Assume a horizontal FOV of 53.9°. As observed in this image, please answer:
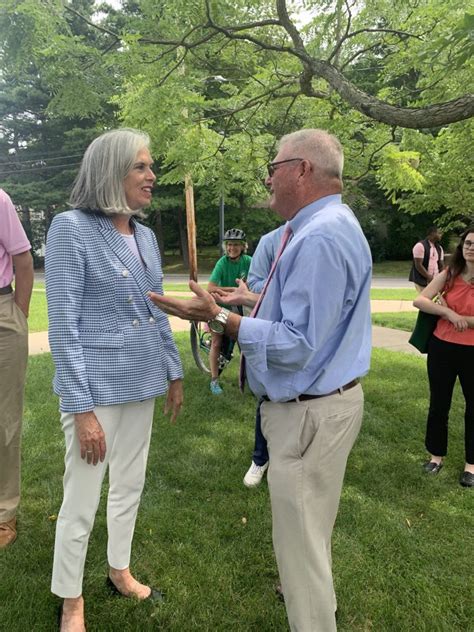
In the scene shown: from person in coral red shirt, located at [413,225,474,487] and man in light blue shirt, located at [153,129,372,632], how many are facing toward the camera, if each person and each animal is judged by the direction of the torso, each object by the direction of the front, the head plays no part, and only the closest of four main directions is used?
1

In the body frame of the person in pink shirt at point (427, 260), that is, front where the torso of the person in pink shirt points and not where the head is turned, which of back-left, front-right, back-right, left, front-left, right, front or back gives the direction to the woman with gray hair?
front-right

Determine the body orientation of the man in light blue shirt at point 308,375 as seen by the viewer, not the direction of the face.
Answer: to the viewer's left

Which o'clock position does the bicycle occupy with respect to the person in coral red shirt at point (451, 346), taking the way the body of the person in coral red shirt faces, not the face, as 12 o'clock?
The bicycle is roughly at 4 o'clock from the person in coral red shirt.

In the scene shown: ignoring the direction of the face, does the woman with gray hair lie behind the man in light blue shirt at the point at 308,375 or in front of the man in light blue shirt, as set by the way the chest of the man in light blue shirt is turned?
in front

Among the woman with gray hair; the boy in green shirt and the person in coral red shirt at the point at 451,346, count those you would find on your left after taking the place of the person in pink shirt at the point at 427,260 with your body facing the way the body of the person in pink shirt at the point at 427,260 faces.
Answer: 0

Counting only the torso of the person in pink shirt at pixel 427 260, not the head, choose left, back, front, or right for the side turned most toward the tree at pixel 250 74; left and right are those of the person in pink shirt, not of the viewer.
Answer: right

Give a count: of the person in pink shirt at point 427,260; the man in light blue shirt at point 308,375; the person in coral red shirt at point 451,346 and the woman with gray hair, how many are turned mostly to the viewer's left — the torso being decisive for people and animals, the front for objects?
1

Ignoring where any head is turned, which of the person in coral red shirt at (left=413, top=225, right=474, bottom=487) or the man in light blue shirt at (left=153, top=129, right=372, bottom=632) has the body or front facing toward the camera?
the person in coral red shirt

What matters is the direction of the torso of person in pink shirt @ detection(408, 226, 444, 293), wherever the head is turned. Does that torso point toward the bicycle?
no

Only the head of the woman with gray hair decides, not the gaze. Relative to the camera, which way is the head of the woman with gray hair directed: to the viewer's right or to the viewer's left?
to the viewer's right

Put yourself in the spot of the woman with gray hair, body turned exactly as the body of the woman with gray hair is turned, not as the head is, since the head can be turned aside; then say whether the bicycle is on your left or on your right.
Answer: on your left

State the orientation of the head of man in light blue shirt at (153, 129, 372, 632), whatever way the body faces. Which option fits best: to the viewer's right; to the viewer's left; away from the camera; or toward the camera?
to the viewer's left

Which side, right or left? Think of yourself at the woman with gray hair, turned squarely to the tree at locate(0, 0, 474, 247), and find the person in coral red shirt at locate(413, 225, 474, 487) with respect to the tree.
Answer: right

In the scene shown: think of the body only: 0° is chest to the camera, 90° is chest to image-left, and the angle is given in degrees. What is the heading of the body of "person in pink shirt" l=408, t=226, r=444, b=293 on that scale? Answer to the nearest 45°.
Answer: approximately 315°

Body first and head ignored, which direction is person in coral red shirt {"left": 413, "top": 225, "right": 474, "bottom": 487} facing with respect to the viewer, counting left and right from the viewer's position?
facing the viewer

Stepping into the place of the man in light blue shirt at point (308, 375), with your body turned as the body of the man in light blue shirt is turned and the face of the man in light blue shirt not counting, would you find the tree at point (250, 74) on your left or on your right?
on your right

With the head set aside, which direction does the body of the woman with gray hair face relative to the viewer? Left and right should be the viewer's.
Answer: facing the viewer and to the right of the viewer
